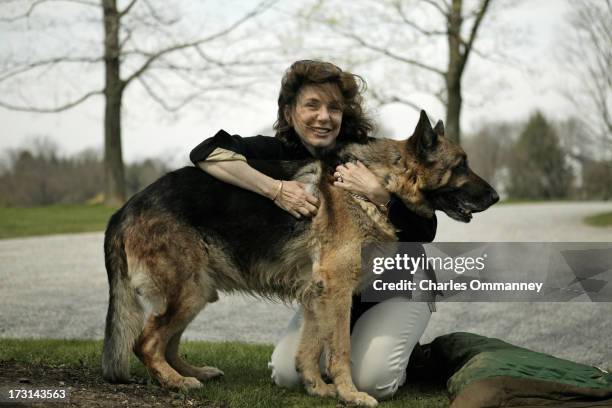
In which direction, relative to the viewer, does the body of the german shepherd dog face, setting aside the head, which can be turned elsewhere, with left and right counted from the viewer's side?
facing to the right of the viewer

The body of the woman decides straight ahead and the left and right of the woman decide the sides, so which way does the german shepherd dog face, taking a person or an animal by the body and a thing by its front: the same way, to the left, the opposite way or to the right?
to the left

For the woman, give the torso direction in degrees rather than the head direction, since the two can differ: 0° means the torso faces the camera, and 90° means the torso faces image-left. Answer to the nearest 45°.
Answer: approximately 0°
